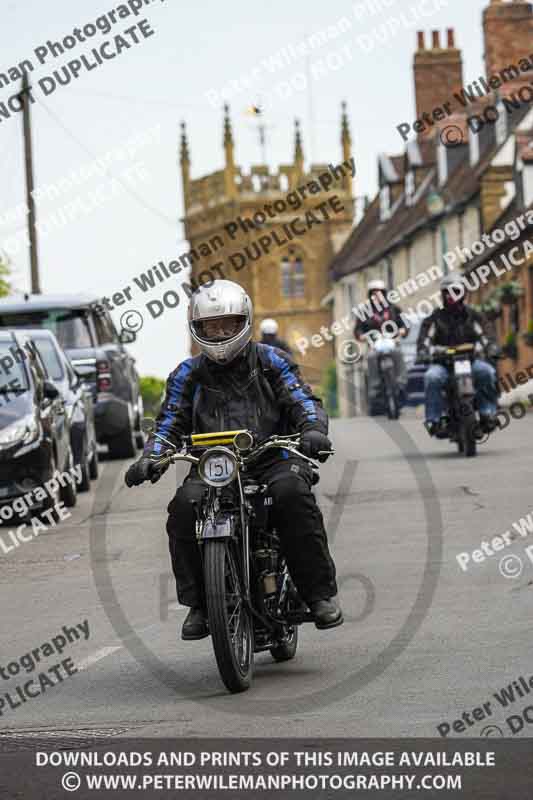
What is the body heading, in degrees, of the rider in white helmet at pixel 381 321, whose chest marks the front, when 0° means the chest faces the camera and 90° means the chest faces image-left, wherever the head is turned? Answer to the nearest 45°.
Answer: approximately 0°

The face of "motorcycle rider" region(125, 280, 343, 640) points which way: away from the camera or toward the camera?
toward the camera

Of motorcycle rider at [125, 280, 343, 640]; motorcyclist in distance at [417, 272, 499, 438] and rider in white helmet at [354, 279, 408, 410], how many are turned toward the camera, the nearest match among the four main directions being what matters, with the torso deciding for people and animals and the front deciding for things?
3

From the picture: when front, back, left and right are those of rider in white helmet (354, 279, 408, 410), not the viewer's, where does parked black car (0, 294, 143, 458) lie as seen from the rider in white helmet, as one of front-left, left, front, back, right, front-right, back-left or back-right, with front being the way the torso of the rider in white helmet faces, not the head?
front-right

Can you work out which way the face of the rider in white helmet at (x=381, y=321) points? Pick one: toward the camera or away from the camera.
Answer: toward the camera

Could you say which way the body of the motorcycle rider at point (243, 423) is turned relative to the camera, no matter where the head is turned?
toward the camera

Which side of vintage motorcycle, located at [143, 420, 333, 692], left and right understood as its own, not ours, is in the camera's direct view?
front

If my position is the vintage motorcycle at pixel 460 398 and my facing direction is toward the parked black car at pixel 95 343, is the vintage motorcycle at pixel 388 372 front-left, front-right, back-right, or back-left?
front-right

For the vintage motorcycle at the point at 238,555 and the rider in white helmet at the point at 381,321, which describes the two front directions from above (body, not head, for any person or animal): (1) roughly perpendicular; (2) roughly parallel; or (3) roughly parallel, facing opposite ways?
roughly parallel

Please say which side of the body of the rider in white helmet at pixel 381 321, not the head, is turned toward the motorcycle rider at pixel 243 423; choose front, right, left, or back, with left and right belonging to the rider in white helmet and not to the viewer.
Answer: front
